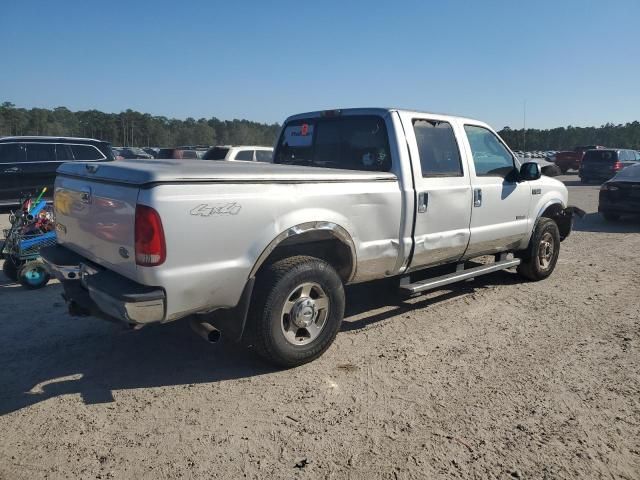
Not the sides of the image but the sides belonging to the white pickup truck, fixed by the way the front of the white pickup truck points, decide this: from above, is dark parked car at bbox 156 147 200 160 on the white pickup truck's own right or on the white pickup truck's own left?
on the white pickup truck's own left

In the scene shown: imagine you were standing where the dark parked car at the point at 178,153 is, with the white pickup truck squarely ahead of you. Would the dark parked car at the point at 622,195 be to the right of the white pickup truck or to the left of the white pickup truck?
left

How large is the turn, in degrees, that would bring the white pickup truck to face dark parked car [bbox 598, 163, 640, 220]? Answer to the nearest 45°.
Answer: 0° — it already faces it

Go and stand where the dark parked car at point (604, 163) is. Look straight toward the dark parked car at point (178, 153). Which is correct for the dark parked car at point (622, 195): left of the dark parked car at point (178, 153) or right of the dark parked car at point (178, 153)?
left

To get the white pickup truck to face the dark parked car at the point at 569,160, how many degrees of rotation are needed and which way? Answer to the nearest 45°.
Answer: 0° — it already faces it

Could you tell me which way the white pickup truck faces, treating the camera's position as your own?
facing away from the viewer and to the right of the viewer
